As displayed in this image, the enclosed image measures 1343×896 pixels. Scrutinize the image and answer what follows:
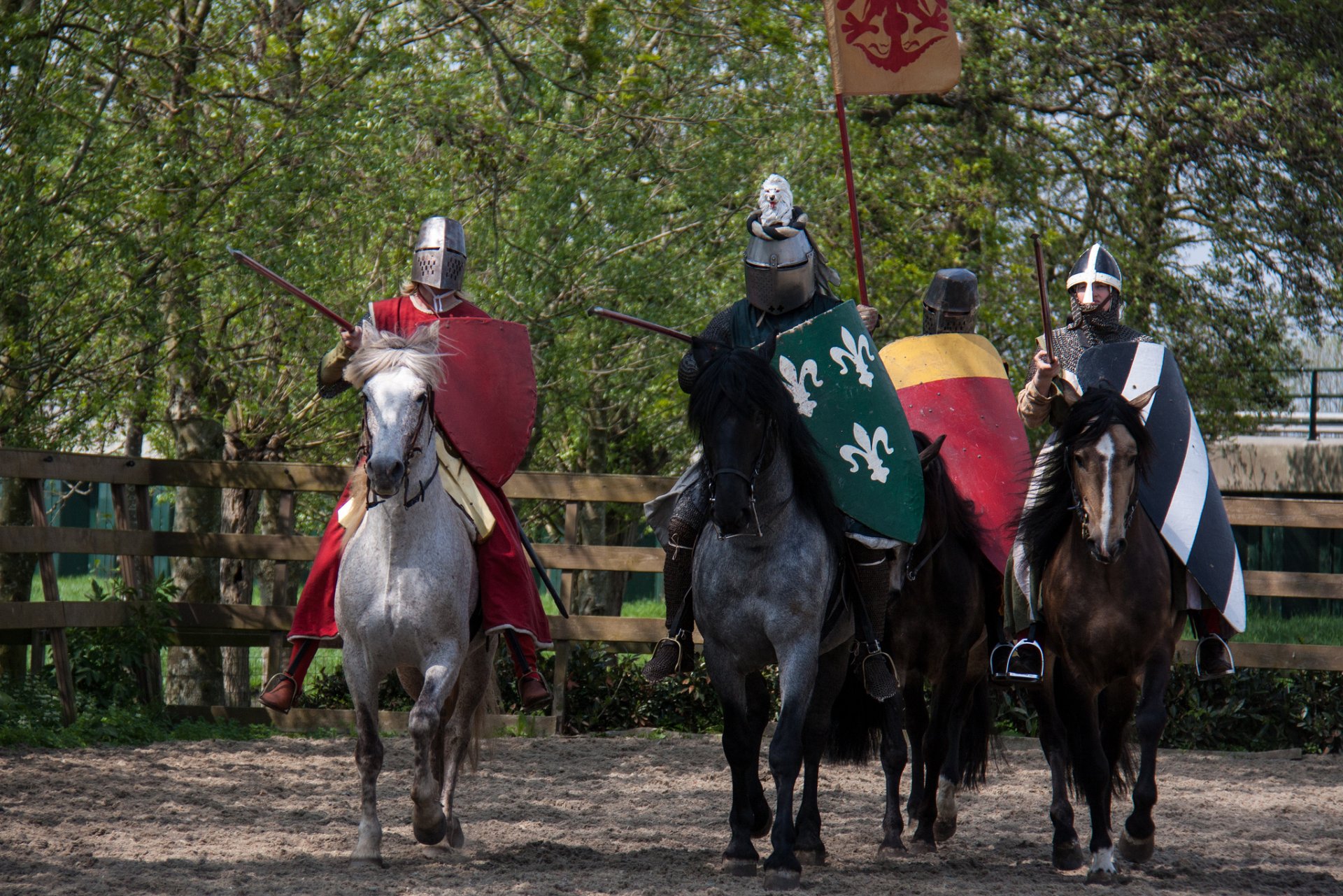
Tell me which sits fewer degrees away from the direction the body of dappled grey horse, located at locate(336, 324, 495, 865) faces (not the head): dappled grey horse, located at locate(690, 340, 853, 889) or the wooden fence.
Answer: the dappled grey horse

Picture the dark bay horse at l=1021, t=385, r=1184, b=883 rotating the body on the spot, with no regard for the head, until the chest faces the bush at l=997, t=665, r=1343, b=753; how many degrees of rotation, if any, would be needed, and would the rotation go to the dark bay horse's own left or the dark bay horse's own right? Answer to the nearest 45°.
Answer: approximately 180°

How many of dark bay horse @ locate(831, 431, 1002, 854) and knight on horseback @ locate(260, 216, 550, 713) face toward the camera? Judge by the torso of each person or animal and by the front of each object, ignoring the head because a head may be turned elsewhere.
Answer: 2

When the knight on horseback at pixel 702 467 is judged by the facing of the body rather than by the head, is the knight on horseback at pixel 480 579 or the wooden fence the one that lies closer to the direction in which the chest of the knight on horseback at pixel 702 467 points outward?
the knight on horseback

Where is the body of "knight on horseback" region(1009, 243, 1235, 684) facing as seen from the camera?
toward the camera

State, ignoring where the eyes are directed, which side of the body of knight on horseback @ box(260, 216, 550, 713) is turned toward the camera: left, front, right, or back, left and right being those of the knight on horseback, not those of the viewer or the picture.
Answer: front

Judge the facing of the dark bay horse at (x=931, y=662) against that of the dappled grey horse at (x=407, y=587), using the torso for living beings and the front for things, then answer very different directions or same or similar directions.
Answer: same or similar directions

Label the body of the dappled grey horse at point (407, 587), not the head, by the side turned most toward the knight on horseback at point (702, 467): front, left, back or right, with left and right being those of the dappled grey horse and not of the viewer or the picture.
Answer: left

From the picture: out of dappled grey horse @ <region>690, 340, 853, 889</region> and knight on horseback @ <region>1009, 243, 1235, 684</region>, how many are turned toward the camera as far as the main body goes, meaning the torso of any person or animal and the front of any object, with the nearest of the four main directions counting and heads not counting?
2

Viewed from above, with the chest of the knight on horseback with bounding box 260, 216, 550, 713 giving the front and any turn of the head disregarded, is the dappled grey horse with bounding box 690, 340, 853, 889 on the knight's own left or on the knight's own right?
on the knight's own left

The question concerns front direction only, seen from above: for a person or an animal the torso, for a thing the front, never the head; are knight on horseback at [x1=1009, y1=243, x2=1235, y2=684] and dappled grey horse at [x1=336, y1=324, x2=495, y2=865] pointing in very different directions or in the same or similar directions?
same or similar directions

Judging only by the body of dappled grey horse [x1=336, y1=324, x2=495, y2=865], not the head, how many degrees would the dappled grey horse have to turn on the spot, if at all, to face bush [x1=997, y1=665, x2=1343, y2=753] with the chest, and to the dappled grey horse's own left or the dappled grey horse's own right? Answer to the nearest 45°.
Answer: approximately 135° to the dappled grey horse's own left

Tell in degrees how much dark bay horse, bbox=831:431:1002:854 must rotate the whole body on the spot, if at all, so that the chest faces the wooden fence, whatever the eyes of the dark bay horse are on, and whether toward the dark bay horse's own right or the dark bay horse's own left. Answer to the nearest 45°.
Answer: approximately 135° to the dark bay horse's own right
